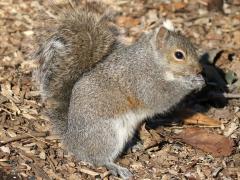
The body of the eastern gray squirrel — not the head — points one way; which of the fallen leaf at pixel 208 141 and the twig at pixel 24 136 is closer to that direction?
the fallen leaf

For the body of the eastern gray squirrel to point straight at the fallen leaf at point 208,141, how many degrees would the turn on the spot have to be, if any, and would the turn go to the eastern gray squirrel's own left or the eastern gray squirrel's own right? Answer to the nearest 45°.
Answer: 0° — it already faces it

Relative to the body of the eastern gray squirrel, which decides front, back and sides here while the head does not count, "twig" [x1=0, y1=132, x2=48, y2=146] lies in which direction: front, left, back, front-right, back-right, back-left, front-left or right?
back

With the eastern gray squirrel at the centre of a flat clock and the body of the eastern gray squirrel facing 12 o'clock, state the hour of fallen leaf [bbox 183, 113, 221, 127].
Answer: The fallen leaf is roughly at 11 o'clock from the eastern gray squirrel.

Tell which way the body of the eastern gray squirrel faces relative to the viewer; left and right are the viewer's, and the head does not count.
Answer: facing to the right of the viewer
